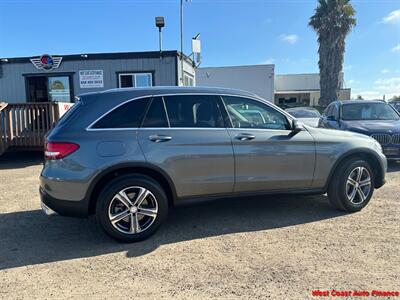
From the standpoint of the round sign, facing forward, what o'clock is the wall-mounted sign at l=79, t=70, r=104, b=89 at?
The wall-mounted sign is roughly at 10 o'clock from the round sign.

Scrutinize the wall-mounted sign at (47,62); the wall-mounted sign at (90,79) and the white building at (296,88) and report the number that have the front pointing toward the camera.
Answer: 3

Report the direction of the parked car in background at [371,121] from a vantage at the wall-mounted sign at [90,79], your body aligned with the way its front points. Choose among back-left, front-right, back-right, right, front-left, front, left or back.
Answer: front-left

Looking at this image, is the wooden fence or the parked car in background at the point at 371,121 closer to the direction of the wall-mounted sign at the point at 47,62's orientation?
the wooden fence

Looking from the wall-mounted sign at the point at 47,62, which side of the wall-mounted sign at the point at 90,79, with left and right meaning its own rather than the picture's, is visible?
right

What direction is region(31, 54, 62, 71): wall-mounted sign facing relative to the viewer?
toward the camera

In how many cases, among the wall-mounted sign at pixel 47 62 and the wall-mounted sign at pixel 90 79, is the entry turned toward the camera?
2

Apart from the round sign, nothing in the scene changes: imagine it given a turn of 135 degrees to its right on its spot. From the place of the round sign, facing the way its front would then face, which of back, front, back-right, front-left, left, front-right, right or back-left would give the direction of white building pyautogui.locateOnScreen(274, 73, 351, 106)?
right

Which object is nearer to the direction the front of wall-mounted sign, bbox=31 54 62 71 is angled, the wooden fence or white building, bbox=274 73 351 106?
the wooden fence

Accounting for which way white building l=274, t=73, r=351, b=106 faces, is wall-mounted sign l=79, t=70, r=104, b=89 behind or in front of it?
in front

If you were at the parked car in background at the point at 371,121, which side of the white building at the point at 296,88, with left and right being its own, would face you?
front

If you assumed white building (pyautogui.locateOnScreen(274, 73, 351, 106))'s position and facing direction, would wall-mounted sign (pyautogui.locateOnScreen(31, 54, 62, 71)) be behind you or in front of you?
in front
